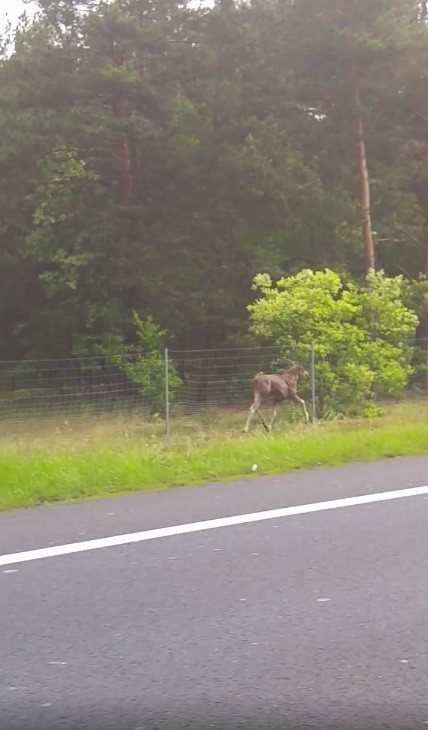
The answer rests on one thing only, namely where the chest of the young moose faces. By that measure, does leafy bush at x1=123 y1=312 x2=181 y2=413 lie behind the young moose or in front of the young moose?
behind

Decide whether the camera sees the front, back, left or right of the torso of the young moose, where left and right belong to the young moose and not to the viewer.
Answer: right

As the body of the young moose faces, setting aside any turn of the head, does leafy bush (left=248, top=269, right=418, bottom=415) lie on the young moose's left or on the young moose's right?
on the young moose's left

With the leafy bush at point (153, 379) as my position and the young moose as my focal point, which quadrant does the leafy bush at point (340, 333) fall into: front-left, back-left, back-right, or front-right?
front-left

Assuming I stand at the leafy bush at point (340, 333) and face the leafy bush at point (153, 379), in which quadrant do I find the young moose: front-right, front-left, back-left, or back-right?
front-left
